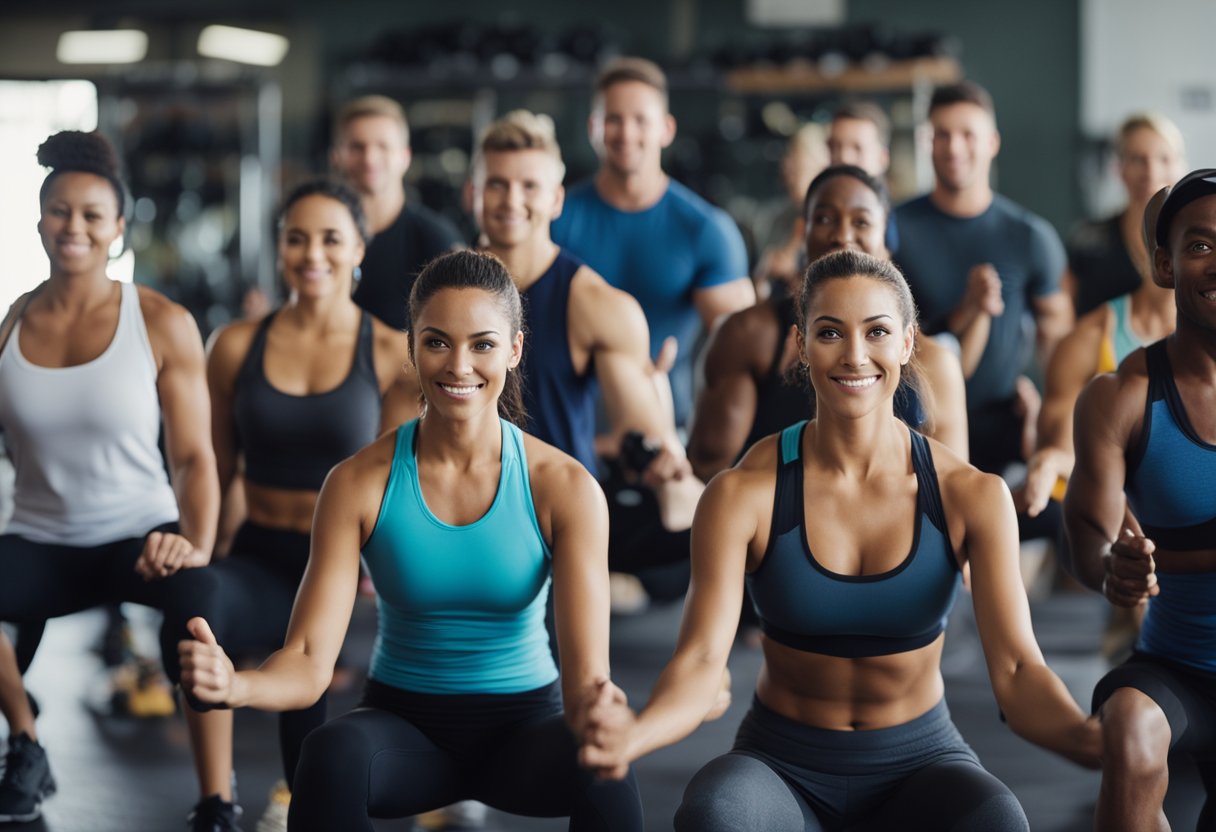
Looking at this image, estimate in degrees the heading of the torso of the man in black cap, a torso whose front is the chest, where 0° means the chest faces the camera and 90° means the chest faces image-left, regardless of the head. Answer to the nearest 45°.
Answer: approximately 0°

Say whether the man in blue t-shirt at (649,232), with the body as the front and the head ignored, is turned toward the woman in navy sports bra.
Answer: yes

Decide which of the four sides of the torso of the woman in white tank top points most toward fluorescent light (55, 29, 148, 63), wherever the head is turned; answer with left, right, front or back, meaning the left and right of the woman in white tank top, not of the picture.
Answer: back

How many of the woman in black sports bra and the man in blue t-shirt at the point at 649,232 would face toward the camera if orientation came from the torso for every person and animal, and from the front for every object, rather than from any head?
2

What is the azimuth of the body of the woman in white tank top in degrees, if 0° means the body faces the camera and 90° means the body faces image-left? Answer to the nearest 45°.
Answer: approximately 0°

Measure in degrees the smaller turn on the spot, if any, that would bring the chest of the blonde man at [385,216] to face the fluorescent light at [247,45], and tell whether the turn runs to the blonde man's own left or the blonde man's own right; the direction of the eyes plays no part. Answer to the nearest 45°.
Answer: approximately 180°
